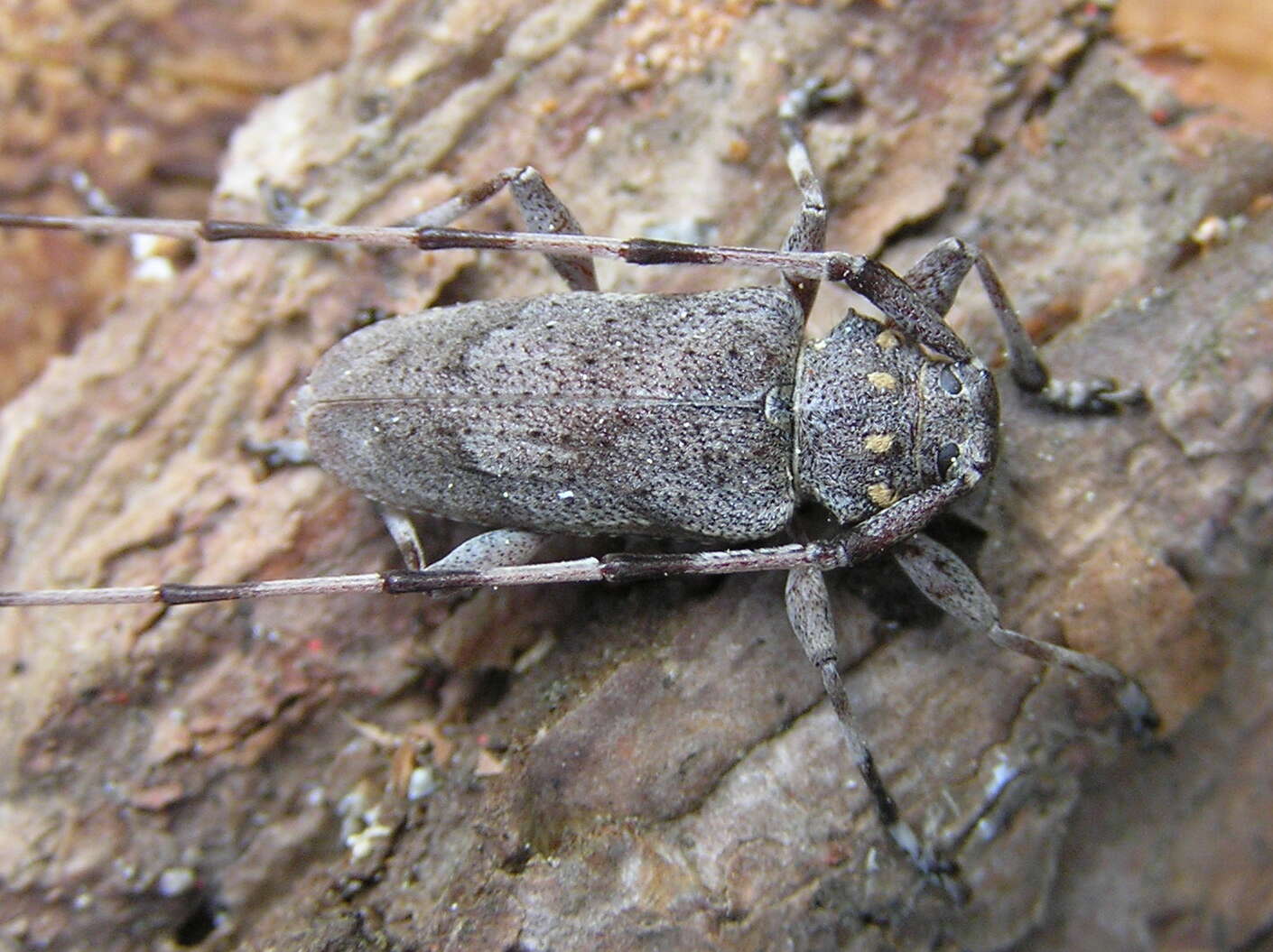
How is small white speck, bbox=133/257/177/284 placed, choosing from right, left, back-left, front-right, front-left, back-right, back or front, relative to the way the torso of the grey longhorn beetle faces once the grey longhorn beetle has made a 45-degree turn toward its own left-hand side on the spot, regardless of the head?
left

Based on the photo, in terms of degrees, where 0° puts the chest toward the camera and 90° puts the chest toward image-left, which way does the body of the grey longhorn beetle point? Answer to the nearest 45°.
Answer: approximately 270°

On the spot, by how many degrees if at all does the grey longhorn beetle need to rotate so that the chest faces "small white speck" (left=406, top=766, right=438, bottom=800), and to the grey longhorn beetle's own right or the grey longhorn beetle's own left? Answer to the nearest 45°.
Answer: approximately 180°
